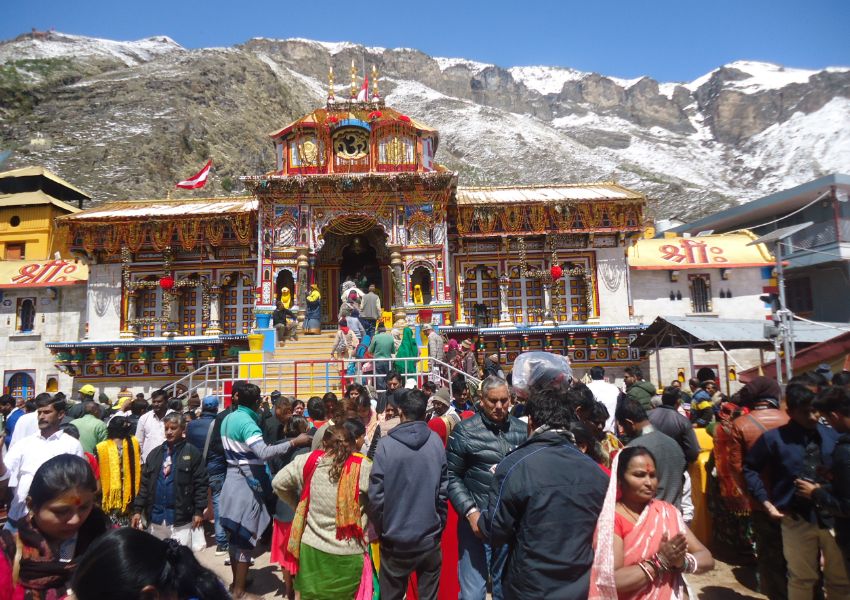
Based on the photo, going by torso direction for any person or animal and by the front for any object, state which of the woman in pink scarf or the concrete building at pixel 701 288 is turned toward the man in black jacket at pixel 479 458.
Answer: the concrete building

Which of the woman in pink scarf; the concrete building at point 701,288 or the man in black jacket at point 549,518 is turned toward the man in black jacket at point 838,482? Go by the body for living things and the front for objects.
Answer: the concrete building

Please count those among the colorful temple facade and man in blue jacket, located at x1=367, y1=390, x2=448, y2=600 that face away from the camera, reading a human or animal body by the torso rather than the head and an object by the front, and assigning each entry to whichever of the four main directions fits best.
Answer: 1

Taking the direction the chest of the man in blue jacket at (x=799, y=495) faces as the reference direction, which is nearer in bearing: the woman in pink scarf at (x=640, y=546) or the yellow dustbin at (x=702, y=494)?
the woman in pink scarf

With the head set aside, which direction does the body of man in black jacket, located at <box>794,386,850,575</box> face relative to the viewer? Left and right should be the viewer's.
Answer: facing to the left of the viewer

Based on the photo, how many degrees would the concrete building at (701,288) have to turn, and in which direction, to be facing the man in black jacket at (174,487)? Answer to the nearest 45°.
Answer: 0° — it already faces them

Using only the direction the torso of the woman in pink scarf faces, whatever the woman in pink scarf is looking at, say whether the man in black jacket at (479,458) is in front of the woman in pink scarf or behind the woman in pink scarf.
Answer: behind

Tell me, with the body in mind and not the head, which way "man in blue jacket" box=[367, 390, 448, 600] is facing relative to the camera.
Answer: away from the camera
